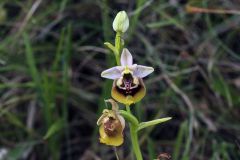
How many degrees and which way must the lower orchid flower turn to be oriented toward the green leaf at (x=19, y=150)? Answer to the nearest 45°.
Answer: approximately 135° to its right

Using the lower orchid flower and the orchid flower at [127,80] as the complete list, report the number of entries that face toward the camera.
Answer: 2

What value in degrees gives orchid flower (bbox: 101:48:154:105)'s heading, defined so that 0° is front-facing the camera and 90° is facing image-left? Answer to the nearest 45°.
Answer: approximately 0°
